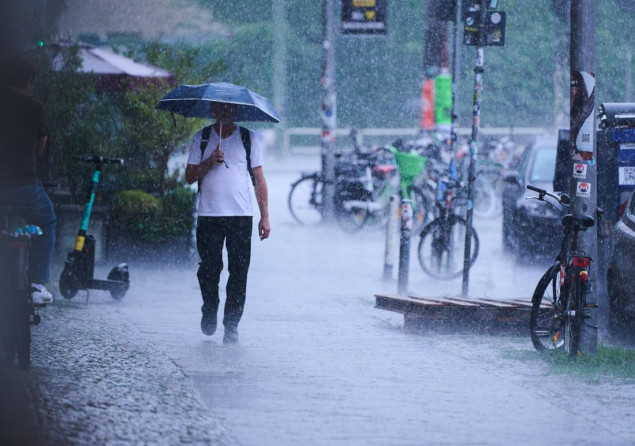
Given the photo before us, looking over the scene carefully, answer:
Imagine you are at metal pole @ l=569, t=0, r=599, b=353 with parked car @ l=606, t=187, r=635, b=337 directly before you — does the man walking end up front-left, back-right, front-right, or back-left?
back-left

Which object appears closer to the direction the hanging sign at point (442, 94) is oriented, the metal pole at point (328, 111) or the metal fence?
the metal pole

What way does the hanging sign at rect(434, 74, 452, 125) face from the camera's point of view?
toward the camera

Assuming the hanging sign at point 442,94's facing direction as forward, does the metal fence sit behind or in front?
behind

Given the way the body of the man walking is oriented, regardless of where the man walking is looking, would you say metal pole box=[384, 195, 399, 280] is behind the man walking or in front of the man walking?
behind

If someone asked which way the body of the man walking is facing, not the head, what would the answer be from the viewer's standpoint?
toward the camera

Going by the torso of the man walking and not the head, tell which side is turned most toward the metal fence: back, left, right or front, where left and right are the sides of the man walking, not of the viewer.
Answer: back

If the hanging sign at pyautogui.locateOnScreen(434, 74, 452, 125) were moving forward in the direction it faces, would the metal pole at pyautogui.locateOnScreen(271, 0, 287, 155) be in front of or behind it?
behind
